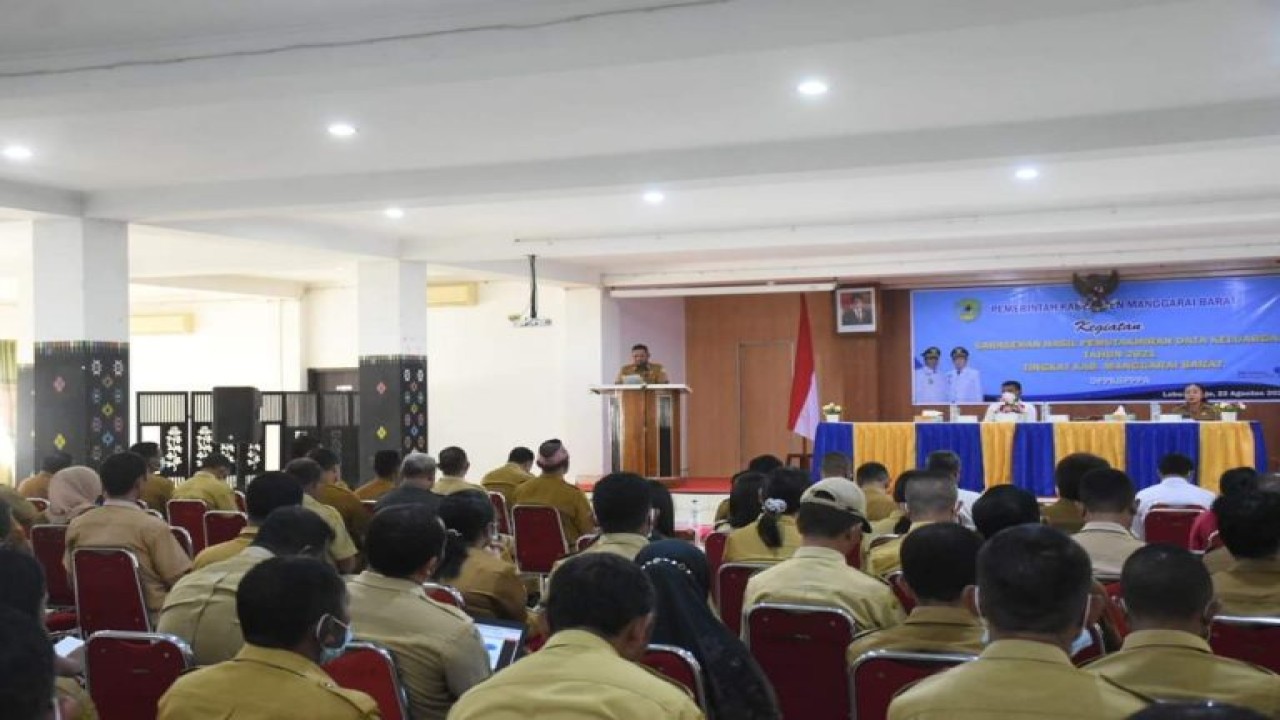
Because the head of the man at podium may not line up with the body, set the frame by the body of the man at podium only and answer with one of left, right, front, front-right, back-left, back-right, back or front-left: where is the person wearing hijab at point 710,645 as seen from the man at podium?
front

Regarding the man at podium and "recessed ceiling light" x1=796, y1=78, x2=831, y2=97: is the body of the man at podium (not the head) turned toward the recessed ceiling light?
yes

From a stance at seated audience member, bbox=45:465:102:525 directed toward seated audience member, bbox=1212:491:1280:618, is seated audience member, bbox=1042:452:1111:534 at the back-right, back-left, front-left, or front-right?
front-left

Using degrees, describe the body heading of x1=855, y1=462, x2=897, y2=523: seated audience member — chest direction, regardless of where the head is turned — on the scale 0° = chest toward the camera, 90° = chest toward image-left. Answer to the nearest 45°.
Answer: approximately 180°

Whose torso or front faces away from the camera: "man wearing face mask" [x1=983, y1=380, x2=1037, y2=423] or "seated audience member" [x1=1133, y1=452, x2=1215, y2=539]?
the seated audience member

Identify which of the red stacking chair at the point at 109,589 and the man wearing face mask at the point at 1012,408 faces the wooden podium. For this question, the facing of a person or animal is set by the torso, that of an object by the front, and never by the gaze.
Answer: the red stacking chair

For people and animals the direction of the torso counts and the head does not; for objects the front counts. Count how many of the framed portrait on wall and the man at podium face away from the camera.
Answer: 0

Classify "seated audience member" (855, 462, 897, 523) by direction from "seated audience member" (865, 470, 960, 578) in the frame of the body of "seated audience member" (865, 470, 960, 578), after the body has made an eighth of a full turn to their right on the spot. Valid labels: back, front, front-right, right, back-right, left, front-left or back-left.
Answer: front-left

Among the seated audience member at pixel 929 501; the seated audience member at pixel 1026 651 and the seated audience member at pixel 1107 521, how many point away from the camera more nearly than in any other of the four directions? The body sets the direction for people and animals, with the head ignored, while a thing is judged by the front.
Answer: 3

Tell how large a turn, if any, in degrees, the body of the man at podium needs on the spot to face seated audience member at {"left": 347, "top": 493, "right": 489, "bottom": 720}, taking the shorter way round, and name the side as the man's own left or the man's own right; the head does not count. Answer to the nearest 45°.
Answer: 0° — they already face them

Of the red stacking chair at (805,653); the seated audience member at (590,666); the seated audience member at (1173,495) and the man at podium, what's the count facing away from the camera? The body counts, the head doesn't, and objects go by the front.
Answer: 3

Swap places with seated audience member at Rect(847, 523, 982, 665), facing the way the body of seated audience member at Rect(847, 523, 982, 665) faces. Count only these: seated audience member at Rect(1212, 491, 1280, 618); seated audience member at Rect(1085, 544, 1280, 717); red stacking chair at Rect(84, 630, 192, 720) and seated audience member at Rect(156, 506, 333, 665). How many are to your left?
2

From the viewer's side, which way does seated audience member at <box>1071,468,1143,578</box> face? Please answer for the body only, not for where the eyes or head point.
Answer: away from the camera

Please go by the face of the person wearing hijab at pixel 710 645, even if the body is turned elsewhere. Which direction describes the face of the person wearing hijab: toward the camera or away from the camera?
away from the camera

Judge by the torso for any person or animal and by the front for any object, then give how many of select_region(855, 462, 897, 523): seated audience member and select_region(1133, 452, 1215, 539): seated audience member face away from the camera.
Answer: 2

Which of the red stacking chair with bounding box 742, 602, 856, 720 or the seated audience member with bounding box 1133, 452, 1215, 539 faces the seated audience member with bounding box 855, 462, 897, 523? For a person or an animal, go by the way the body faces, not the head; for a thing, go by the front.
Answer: the red stacking chair

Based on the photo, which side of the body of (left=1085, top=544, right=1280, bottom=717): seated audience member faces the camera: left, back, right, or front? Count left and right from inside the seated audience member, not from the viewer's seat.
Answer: back

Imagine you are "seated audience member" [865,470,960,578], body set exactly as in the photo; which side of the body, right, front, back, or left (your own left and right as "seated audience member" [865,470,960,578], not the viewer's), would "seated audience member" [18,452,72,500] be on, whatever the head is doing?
left

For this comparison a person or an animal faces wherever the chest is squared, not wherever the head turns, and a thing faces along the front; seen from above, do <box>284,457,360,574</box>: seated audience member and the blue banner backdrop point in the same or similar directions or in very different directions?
very different directions

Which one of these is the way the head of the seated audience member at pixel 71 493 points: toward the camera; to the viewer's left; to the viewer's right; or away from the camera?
away from the camera

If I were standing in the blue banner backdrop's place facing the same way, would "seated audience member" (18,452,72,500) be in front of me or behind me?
in front
